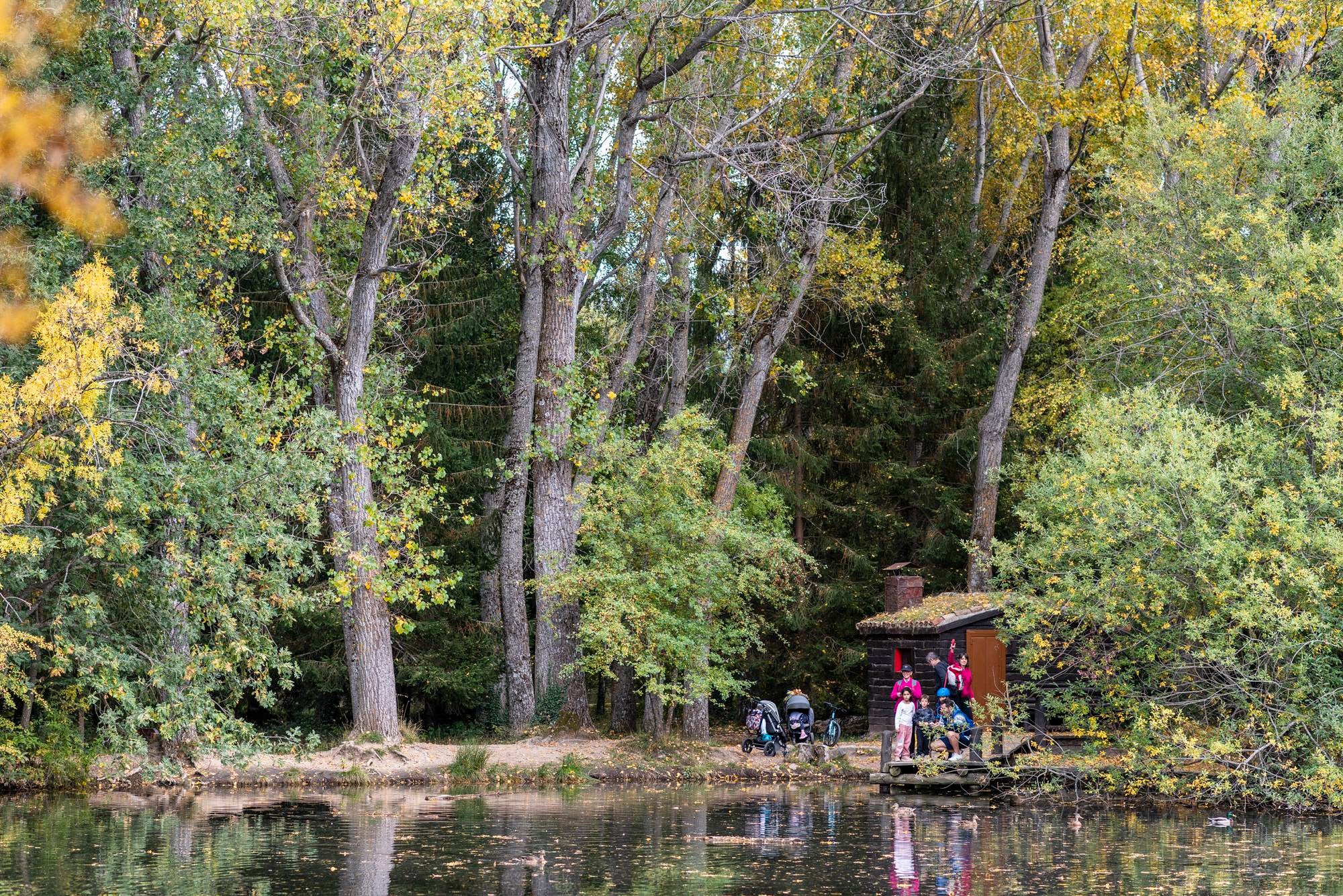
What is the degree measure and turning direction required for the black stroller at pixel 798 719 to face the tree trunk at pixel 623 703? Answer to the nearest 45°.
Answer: approximately 90° to its right

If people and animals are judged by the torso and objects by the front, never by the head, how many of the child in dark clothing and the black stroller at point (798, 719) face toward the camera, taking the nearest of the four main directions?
2

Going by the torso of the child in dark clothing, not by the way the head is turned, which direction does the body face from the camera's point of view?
toward the camera

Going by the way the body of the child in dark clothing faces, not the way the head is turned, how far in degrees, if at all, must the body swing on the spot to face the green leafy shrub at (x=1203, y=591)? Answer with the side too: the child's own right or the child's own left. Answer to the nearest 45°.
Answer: approximately 45° to the child's own left

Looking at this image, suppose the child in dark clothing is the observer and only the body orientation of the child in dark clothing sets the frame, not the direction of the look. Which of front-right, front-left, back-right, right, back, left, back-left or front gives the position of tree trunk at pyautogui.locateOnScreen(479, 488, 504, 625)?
back-right

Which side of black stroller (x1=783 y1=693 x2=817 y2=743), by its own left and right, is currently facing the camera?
front

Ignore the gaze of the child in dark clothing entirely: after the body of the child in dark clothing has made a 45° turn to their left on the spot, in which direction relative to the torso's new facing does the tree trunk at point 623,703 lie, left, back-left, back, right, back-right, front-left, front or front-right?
back

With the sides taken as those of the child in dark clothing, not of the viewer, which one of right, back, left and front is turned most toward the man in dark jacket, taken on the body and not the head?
back

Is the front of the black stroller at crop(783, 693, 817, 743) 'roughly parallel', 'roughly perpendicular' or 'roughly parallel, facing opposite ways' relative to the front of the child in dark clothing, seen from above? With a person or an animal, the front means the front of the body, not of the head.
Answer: roughly parallel

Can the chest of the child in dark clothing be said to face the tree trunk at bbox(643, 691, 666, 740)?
no

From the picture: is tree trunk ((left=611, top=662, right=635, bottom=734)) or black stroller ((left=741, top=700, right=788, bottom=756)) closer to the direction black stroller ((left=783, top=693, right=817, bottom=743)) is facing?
the black stroller
